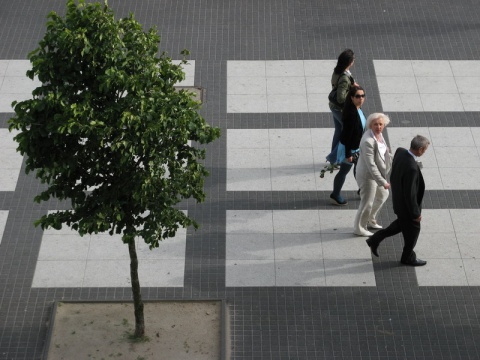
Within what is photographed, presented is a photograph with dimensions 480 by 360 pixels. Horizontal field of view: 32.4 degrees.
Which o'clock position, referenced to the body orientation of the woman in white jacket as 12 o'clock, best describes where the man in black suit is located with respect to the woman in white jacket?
The man in black suit is roughly at 12 o'clock from the woman in white jacket.

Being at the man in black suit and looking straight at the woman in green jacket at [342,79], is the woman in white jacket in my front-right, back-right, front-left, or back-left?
front-left

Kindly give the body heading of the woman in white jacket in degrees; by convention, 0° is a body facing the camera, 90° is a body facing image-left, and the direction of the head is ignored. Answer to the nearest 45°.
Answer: approximately 315°

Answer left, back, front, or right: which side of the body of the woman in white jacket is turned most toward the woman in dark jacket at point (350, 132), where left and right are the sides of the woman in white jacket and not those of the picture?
back

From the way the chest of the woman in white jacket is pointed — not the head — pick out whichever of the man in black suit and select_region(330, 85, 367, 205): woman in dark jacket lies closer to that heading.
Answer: the man in black suit

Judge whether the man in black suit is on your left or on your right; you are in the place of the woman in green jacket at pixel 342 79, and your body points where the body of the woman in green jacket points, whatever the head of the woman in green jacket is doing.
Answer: on your right

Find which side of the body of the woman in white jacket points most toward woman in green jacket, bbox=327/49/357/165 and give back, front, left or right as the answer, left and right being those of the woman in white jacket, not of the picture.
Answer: back

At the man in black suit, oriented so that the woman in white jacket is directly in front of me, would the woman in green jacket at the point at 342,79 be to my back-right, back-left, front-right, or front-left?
front-right
